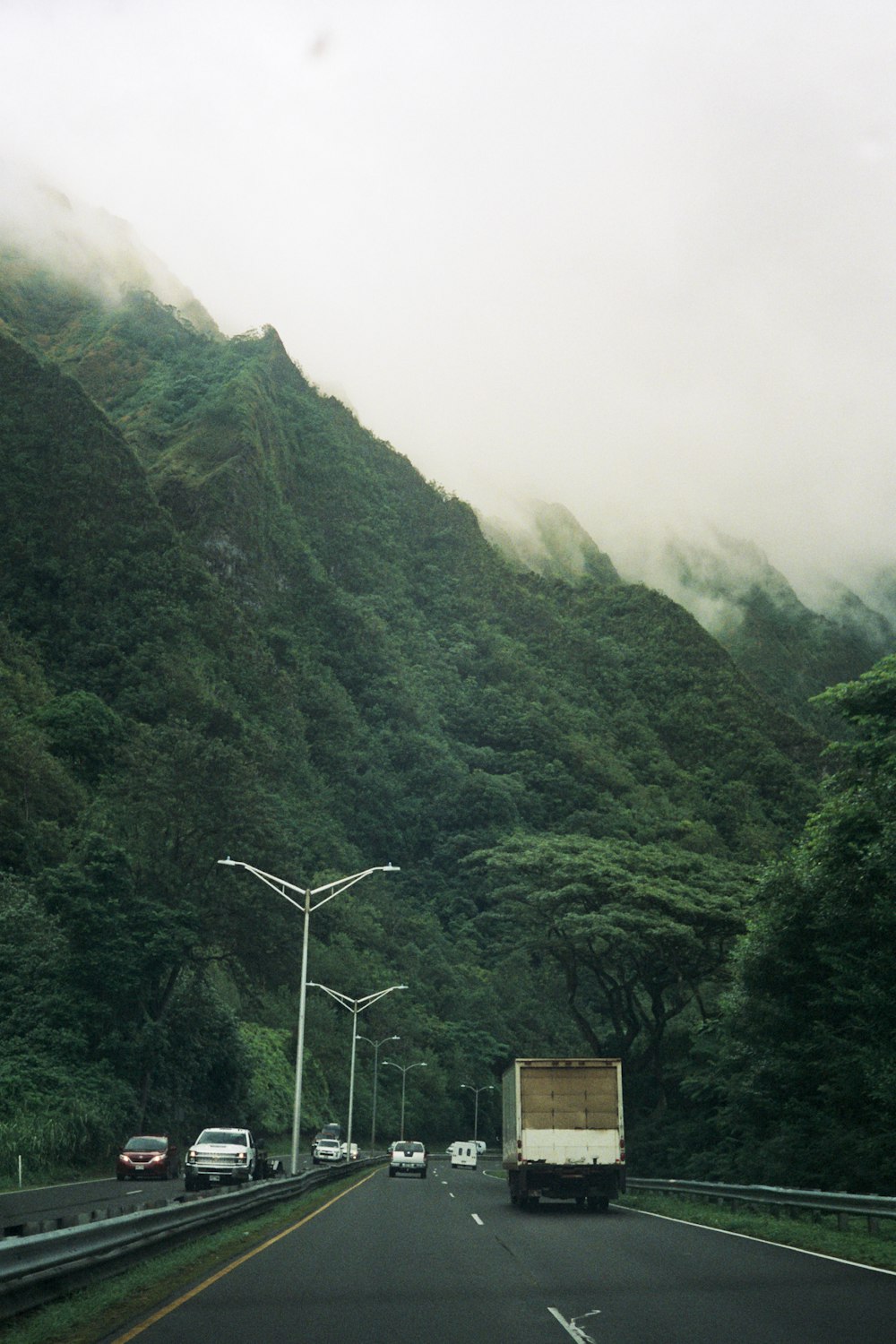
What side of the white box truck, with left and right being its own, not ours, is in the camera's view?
back

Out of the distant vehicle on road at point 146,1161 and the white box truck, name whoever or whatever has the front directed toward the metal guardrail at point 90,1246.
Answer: the distant vehicle on road

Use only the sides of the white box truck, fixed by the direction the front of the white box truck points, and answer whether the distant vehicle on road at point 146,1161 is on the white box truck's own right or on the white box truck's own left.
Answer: on the white box truck's own left

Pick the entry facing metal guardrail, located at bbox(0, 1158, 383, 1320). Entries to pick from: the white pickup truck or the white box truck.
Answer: the white pickup truck

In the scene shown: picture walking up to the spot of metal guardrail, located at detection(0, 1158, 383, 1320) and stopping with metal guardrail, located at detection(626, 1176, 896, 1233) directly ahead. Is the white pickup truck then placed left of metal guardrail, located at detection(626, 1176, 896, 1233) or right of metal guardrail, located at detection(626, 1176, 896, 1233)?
left

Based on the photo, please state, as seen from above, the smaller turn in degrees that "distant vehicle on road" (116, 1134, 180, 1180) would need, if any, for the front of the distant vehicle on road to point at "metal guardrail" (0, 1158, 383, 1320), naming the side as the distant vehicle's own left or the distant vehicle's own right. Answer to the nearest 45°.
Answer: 0° — it already faces it

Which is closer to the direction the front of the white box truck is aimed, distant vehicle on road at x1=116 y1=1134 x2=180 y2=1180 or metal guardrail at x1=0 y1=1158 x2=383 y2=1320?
the distant vehicle on road

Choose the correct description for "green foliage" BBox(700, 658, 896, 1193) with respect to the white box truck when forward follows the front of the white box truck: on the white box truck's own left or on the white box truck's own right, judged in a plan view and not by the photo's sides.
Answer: on the white box truck's own right

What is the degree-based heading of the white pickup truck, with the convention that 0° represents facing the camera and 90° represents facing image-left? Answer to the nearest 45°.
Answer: approximately 0°

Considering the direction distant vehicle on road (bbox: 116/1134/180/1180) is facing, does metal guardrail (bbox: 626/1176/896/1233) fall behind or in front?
in front

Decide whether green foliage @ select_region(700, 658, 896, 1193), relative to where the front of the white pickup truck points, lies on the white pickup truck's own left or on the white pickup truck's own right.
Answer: on the white pickup truck's own left

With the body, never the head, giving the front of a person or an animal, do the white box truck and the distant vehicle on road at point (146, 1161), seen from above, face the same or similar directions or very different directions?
very different directions
